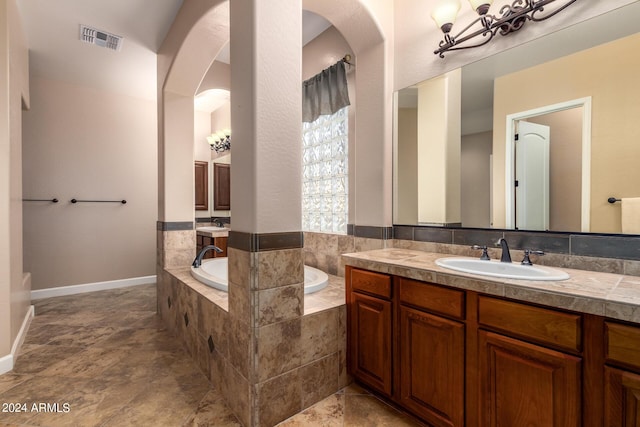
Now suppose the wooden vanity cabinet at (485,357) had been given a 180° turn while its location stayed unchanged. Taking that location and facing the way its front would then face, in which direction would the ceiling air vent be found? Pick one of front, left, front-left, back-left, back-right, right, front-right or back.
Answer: back-left

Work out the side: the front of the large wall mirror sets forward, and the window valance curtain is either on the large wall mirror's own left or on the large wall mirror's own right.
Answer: on the large wall mirror's own right

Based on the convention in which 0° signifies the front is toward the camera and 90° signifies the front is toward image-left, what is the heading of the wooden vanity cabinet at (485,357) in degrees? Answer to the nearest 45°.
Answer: approximately 45°

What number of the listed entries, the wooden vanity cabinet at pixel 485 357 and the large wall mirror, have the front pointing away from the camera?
0

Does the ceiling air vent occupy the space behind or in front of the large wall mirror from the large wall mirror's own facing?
in front

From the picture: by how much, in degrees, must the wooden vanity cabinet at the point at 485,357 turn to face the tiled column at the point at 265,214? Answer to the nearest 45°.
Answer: approximately 45° to its right

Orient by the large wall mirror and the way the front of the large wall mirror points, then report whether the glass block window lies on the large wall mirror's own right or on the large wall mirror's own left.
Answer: on the large wall mirror's own right

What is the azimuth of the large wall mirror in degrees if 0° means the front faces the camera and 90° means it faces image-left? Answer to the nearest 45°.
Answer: approximately 45°

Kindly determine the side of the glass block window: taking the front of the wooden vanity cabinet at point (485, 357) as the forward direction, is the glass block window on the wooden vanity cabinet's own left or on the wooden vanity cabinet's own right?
on the wooden vanity cabinet's own right

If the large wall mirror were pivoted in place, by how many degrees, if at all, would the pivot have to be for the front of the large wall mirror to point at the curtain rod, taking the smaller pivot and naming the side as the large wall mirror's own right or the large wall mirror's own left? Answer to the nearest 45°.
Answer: approximately 45° to the large wall mirror's own right
